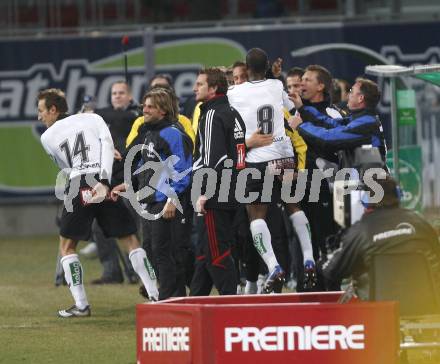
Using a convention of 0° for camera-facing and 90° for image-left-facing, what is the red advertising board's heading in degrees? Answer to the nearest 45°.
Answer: approximately 0°

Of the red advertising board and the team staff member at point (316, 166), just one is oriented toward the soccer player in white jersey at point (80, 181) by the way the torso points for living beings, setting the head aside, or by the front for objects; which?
the team staff member

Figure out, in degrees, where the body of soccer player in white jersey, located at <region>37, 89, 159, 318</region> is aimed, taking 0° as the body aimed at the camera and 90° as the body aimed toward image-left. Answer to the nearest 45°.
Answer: approximately 135°

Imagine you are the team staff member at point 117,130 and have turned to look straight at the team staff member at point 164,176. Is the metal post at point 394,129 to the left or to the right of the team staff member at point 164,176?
left

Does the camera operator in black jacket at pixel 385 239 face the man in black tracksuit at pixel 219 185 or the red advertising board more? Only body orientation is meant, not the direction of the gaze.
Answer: the man in black tracksuit

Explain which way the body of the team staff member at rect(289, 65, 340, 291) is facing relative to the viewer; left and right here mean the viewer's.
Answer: facing to the left of the viewer
